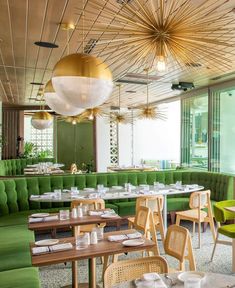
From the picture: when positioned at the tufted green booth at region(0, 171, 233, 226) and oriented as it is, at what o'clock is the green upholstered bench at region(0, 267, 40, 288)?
The green upholstered bench is roughly at 12 o'clock from the tufted green booth.

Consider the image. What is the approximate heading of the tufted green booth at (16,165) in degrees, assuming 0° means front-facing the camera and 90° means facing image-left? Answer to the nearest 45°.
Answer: approximately 315°

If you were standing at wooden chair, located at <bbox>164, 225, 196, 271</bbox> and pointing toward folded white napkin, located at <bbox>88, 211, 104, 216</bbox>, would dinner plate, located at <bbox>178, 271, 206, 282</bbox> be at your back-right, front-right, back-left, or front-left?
back-left

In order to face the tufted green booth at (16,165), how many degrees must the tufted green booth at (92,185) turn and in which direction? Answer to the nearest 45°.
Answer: approximately 135° to its right

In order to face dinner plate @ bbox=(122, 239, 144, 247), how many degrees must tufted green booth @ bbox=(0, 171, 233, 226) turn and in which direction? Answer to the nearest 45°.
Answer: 0° — it already faces it

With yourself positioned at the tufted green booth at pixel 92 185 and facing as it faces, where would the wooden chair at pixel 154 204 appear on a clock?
The wooden chair is roughly at 11 o'clock from the tufted green booth.

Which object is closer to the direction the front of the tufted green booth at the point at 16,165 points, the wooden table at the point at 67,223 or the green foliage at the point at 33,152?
the wooden table

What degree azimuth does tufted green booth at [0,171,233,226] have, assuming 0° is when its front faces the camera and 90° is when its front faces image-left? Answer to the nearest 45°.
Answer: approximately 0°
